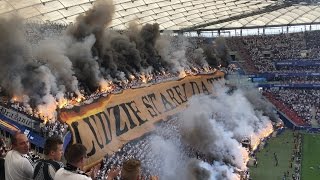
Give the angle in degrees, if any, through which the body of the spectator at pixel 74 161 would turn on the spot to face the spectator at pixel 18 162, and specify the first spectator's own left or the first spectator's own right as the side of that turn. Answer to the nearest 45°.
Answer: approximately 90° to the first spectator's own left

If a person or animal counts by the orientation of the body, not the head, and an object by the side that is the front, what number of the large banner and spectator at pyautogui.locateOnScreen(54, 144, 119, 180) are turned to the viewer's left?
0

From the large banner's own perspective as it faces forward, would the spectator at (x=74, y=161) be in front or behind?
in front

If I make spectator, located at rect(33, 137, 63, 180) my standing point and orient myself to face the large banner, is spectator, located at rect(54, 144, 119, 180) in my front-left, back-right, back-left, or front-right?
back-right

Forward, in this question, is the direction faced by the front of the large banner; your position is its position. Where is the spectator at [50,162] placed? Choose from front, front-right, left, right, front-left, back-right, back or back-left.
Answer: front-right

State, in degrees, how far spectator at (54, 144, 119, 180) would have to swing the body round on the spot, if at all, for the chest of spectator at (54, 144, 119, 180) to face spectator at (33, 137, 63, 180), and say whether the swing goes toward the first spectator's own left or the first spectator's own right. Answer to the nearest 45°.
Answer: approximately 90° to the first spectator's own left

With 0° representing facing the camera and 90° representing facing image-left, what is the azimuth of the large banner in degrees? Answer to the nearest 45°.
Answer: approximately 315°

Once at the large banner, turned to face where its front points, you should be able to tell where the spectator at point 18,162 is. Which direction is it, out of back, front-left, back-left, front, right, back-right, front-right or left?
front-right

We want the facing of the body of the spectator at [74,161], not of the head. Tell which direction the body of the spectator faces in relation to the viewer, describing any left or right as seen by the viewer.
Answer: facing away from the viewer and to the right of the viewer
